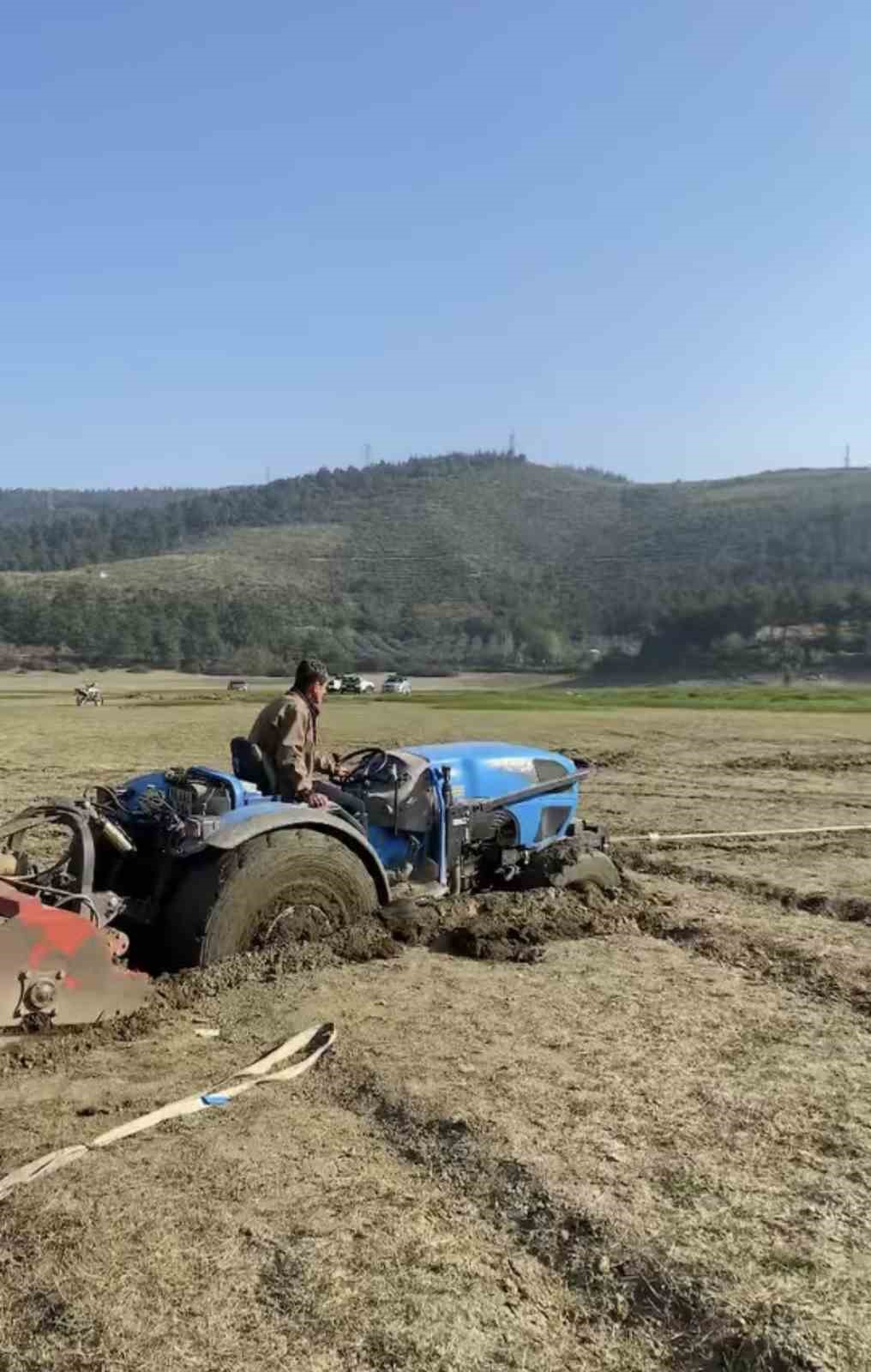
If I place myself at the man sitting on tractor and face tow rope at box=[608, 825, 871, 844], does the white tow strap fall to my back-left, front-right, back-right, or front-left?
back-right

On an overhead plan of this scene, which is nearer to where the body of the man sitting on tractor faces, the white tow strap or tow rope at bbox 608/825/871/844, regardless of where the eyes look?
the tow rope

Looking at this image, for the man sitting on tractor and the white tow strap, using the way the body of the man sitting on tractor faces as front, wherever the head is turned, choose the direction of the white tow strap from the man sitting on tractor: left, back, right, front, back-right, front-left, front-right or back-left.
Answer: right

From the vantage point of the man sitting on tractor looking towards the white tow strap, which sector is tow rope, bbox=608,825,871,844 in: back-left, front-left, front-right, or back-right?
back-left

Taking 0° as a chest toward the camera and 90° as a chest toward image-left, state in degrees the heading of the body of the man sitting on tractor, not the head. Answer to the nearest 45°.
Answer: approximately 270°

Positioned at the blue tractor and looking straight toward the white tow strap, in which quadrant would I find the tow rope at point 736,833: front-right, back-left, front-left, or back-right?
back-left
